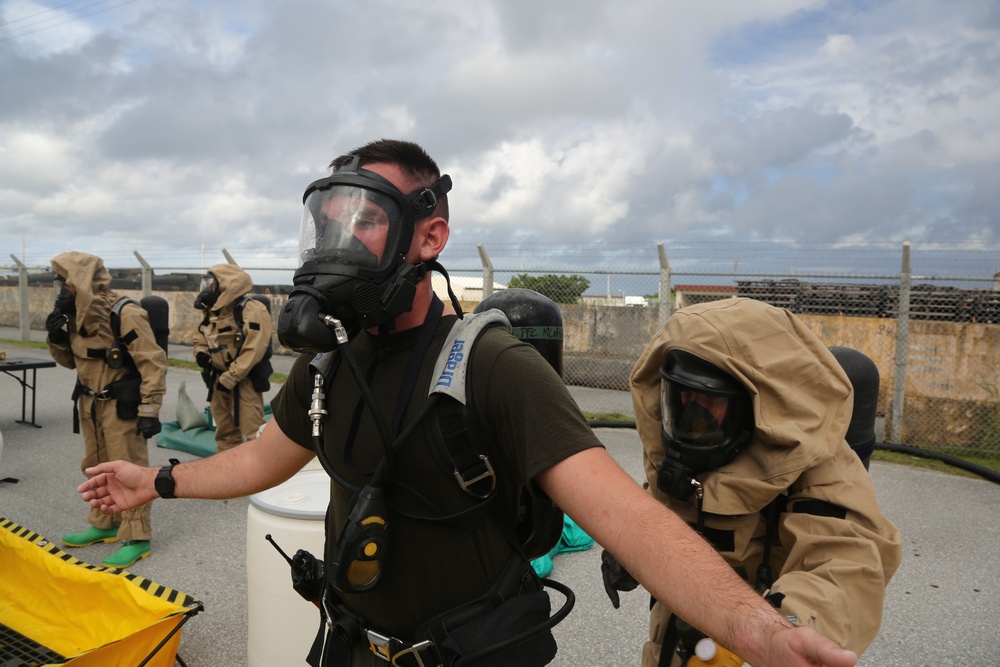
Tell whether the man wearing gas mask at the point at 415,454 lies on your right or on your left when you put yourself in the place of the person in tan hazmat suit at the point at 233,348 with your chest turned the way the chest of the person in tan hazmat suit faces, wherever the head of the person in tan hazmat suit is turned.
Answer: on your left

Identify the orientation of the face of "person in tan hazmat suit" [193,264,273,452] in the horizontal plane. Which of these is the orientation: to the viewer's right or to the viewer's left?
to the viewer's left

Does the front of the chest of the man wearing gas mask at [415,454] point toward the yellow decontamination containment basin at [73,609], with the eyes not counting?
no

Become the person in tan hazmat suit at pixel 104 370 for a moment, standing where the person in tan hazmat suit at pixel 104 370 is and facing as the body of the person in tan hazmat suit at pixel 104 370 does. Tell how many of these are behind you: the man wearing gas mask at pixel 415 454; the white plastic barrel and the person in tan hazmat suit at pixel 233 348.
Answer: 1

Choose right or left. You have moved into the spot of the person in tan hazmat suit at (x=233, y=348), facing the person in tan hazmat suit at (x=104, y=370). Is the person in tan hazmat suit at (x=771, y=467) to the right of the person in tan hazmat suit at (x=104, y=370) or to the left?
left

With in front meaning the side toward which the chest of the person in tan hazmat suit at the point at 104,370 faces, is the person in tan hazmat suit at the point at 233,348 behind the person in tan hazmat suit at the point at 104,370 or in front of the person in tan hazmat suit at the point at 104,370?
behind

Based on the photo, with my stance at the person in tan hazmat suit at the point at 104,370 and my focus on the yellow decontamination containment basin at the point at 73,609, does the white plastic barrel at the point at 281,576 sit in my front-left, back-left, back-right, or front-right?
front-left

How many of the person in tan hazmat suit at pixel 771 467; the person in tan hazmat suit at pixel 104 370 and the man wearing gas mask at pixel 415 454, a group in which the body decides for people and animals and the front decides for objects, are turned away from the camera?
0

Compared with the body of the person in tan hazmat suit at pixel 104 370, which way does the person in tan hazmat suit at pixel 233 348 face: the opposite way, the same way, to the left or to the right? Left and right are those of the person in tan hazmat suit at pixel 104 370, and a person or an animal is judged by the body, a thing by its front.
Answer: the same way

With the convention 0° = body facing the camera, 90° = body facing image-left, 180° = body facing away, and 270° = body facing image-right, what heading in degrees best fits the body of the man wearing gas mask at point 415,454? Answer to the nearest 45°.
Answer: approximately 45°

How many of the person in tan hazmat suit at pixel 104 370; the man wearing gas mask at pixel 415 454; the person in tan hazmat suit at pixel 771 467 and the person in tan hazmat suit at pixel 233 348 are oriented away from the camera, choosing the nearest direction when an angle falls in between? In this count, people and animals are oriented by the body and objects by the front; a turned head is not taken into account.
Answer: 0

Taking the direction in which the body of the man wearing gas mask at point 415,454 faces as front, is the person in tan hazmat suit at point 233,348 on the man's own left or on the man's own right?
on the man's own right

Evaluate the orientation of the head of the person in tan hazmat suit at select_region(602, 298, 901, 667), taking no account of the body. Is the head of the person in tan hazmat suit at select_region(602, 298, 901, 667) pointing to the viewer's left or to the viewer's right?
to the viewer's left

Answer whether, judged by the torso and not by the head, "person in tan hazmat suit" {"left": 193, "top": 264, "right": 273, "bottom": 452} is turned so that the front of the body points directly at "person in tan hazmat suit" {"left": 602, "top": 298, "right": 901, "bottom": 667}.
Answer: no

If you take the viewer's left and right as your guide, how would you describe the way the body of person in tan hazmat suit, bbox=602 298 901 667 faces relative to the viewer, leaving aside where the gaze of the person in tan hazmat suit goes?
facing the viewer and to the left of the viewer

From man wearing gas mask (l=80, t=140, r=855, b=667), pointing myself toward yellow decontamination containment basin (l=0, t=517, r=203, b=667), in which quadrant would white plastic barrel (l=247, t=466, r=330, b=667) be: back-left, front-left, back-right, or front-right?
front-right

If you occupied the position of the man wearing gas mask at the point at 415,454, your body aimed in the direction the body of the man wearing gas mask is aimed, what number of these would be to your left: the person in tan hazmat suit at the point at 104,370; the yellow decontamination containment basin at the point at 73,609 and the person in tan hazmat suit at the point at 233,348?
0
